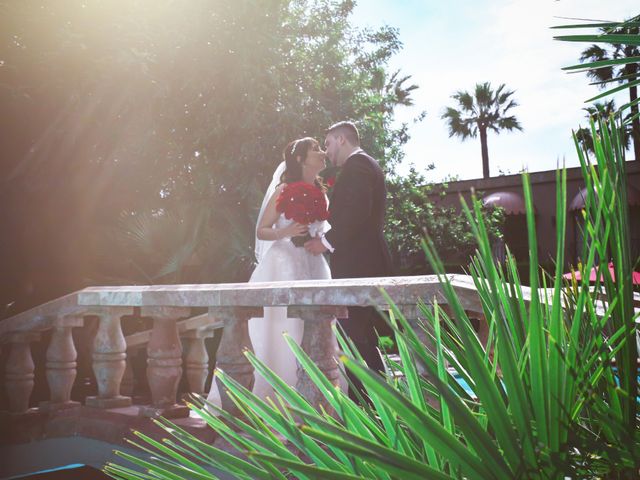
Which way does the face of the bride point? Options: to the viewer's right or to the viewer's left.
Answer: to the viewer's right

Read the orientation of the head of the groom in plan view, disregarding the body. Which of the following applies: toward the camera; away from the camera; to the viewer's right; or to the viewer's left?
to the viewer's left

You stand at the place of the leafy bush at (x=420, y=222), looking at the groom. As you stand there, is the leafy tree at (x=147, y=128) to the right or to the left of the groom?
right

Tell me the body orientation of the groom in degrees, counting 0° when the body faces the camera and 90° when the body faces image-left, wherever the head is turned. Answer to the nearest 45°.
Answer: approximately 90°

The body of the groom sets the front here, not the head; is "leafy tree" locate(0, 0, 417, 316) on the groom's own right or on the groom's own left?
on the groom's own right

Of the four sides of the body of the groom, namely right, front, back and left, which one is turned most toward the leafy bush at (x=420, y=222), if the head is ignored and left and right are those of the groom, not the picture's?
right
